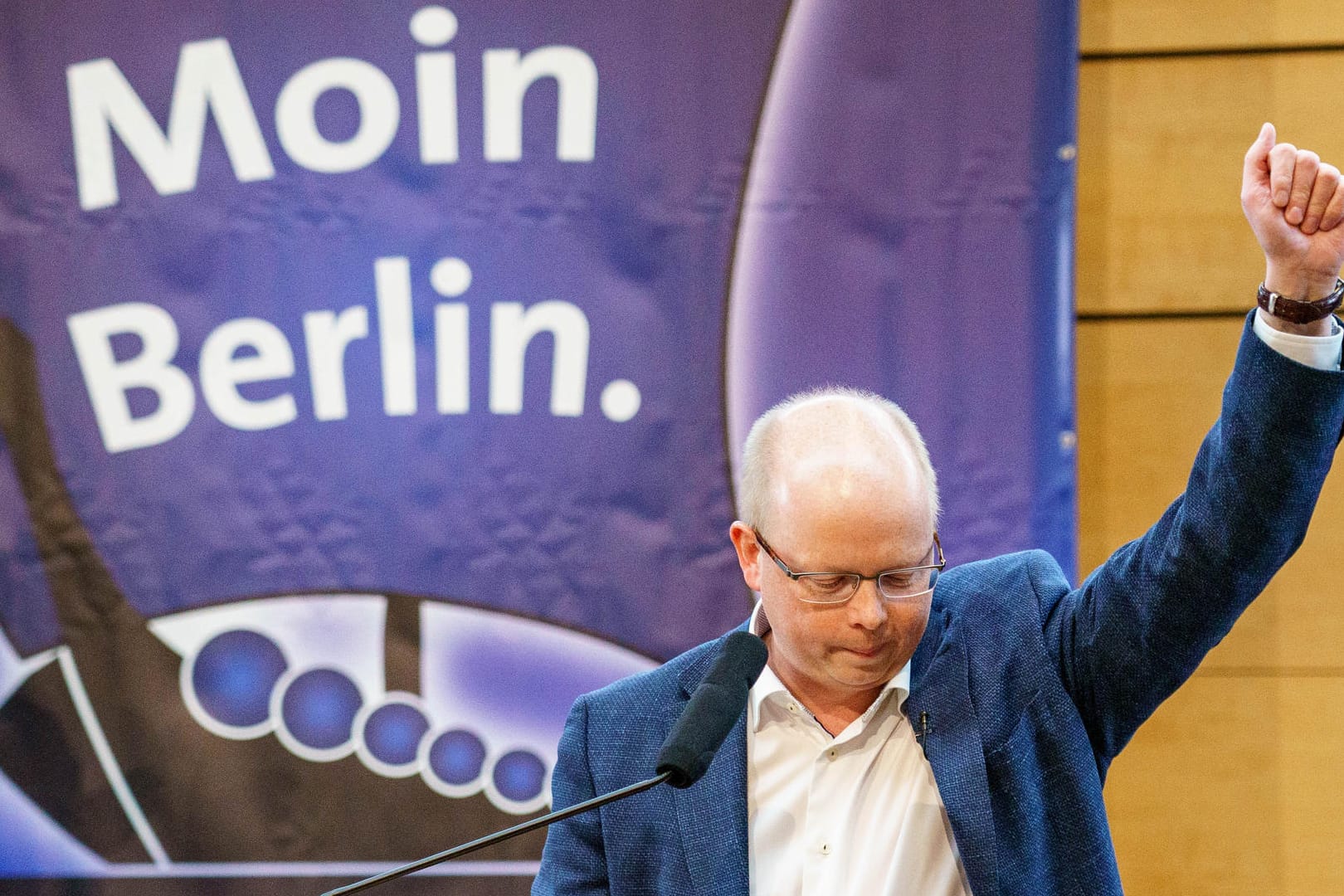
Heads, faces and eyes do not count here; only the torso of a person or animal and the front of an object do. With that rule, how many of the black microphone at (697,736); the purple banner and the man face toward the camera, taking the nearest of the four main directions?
2

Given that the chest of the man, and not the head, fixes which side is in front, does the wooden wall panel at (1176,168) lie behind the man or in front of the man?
behind

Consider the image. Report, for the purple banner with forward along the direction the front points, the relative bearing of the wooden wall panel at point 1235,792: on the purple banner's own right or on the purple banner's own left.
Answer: on the purple banner's own left

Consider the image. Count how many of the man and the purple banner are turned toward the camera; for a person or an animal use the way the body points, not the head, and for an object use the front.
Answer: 2

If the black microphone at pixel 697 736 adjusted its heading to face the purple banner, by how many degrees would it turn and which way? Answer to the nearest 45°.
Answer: approximately 45° to its left

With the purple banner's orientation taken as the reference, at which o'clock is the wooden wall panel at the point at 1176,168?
The wooden wall panel is roughly at 9 o'clock from the purple banner.

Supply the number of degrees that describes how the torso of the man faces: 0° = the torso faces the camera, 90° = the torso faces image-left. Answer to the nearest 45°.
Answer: approximately 0°

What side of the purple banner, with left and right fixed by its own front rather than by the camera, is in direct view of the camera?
front

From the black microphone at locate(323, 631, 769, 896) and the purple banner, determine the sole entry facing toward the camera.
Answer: the purple banner

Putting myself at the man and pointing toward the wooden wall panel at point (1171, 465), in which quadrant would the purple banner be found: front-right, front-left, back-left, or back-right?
front-left

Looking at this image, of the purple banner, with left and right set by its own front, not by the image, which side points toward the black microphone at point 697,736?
front

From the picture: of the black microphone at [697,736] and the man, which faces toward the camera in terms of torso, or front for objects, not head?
the man

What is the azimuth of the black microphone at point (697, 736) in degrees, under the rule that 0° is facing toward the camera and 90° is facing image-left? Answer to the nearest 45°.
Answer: approximately 225°
